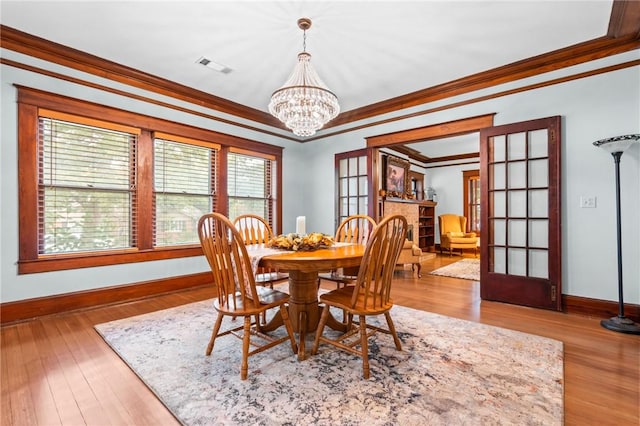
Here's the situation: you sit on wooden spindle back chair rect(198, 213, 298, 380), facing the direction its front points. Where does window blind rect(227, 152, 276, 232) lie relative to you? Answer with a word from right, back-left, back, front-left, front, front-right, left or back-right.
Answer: front-left

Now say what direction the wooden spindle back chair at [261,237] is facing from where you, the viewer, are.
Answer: facing the viewer and to the right of the viewer

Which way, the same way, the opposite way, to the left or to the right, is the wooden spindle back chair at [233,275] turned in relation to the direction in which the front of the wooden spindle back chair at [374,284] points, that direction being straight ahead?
to the right

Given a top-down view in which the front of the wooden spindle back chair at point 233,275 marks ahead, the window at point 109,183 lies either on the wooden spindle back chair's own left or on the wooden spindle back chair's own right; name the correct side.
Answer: on the wooden spindle back chair's own left

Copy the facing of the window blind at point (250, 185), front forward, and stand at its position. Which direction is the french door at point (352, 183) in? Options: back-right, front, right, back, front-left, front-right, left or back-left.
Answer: front-left

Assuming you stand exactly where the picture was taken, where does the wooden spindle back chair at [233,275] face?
facing away from the viewer and to the right of the viewer

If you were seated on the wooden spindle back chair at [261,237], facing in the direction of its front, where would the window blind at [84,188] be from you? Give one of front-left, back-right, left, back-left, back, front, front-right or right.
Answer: back-right

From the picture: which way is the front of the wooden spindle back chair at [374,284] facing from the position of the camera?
facing away from the viewer and to the left of the viewer

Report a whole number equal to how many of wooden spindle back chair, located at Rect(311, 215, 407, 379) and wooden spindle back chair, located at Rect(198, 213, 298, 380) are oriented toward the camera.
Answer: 0

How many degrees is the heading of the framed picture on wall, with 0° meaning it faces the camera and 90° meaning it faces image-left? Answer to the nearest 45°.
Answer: approximately 315°

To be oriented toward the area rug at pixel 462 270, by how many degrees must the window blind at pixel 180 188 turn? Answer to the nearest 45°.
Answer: approximately 45° to its left

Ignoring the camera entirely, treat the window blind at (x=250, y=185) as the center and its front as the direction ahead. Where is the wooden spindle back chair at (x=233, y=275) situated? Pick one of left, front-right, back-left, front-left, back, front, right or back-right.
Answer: front-right

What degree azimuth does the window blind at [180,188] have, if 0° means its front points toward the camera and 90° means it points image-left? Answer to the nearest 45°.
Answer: approximately 315°

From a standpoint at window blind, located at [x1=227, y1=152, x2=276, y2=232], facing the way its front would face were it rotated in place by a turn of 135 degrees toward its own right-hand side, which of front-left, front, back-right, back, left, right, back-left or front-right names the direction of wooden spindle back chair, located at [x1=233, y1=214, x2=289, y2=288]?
left

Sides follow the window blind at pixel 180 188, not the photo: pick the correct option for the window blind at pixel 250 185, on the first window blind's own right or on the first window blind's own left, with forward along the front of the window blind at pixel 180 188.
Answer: on the first window blind's own left

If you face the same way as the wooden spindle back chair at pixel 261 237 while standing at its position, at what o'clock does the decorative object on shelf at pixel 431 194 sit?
The decorative object on shelf is roughly at 9 o'clock from the wooden spindle back chair.

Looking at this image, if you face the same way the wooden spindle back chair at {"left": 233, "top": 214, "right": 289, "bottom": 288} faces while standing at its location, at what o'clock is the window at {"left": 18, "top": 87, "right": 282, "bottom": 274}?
The window is roughly at 5 o'clock from the wooden spindle back chair.
